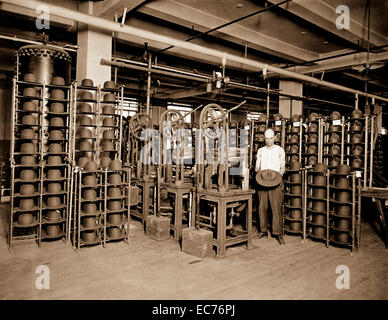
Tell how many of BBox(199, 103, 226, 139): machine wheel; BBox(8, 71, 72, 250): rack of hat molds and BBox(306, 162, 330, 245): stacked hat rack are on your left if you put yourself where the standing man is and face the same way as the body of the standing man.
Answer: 1

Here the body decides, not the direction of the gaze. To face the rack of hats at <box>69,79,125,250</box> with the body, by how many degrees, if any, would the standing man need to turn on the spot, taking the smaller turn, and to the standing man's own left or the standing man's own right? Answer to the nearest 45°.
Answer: approximately 90° to the standing man's own right

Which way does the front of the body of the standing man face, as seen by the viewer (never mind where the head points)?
toward the camera

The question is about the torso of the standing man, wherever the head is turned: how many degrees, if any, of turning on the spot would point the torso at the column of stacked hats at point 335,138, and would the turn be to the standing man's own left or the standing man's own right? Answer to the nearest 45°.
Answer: approximately 135° to the standing man's own left

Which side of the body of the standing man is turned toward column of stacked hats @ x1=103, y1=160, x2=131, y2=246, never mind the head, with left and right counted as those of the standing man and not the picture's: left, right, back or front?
right

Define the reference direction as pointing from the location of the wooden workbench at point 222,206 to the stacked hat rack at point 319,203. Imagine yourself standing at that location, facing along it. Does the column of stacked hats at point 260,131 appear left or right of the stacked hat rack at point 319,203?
left

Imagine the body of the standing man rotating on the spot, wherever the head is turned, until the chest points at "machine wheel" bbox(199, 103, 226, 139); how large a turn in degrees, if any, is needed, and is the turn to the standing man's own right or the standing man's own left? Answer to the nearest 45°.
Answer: approximately 45° to the standing man's own right

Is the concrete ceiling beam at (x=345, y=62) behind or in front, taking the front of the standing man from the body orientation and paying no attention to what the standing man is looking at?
behind

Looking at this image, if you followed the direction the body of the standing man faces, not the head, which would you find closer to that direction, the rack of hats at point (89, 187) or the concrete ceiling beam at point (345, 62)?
the rack of hats

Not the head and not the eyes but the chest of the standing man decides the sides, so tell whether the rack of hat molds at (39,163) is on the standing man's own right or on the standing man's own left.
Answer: on the standing man's own right

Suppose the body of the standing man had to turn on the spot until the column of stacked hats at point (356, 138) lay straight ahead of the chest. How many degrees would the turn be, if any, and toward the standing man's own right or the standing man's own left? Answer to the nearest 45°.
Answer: approximately 135° to the standing man's own left

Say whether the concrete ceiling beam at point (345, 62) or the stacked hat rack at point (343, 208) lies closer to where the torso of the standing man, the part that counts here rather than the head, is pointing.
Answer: the stacked hat rack

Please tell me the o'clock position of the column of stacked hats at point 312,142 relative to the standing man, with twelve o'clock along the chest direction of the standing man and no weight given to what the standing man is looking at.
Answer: The column of stacked hats is roughly at 7 o'clock from the standing man.
